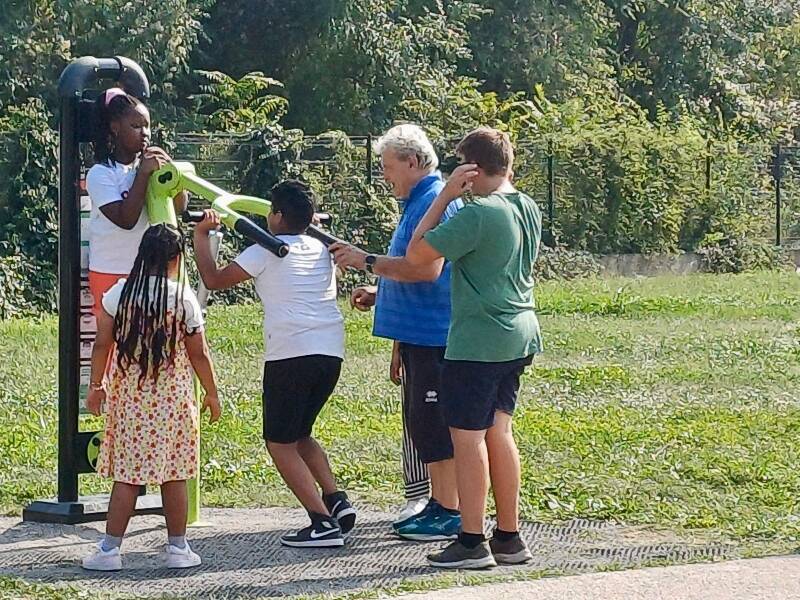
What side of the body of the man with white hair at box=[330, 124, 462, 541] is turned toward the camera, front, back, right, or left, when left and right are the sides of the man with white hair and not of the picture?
left

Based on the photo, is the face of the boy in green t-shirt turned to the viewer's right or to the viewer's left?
to the viewer's left

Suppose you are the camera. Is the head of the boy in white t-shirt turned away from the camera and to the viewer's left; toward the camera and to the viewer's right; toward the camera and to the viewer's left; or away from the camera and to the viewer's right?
away from the camera and to the viewer's left

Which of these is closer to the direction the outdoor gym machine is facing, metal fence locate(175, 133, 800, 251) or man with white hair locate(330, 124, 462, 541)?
the man with white hair

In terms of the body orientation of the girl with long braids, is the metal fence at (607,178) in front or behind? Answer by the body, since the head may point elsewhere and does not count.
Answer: in front

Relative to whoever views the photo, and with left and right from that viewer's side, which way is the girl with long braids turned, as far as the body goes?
facing away from the viewer

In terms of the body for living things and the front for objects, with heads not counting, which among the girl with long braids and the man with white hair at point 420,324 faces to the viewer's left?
the man with white hair

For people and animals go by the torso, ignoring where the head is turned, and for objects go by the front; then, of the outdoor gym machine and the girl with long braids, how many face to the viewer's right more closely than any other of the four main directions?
1

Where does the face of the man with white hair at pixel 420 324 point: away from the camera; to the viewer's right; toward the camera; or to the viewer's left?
to the viewer's left

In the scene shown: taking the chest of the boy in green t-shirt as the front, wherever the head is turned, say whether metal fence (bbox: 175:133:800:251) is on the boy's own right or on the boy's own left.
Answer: on the boy's own right

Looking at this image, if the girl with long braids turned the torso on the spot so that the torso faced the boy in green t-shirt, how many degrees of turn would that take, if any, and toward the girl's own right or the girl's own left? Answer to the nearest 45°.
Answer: approximately 90° to the girl's own right

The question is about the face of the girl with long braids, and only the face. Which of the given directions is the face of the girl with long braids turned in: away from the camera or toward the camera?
away from the camera

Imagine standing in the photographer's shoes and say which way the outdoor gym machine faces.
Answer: facing to the right of the viewer

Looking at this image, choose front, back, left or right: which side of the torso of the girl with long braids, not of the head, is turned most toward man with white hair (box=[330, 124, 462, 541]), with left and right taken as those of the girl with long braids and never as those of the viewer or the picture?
right

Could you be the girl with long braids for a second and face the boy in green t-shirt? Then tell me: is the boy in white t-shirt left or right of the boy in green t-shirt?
left

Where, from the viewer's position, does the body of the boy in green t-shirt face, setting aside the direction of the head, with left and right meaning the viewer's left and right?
facing away from the viewer and to the left of the viewer

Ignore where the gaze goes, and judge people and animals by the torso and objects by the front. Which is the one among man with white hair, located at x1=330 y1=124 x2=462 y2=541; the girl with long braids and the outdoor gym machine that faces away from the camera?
the girl with long braids
